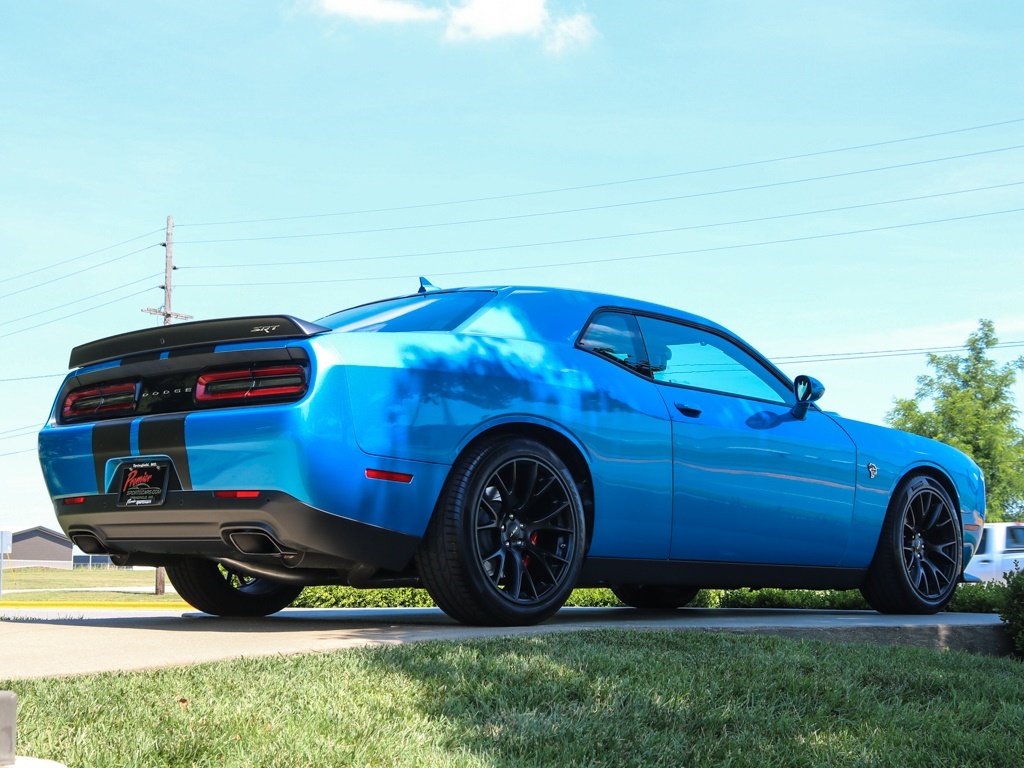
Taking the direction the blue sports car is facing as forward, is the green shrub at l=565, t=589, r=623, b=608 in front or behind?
in front

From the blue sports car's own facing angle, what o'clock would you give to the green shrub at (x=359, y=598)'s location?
The green shrub is roughly at 10 o'clock from the blue sports car.

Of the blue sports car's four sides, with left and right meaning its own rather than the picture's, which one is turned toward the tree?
front

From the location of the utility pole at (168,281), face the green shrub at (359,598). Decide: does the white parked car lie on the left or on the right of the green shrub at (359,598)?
left

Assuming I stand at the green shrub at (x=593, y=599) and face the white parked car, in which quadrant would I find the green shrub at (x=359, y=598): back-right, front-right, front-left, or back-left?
back-left

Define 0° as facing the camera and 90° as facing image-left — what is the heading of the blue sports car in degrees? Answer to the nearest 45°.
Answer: approximately 225°

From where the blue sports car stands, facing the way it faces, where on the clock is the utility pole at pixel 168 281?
The utility pole is roughly at 10 o'clock from the blue sports car.

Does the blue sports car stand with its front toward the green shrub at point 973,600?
yes

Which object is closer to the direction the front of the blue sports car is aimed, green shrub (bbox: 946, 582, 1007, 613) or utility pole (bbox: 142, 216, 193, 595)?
the green shrub

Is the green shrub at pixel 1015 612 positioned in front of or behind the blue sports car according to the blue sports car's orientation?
in front
